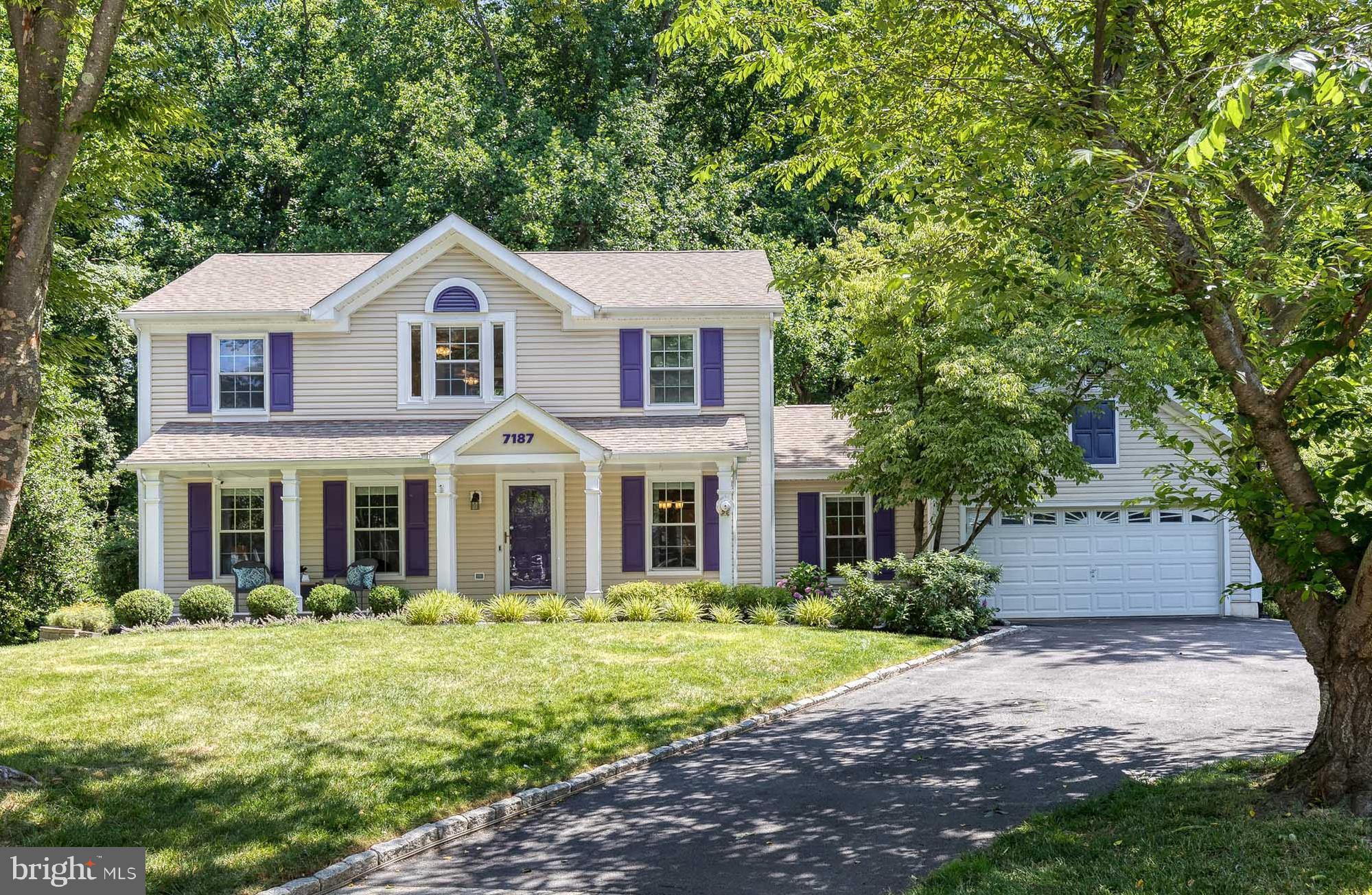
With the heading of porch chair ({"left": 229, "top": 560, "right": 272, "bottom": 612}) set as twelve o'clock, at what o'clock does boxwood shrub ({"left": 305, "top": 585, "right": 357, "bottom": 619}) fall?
The boxwood shrub is roughly at 11 o'clock from the porch chair.

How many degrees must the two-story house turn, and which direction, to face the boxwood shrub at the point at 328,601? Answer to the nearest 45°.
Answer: approximately 45° to its right

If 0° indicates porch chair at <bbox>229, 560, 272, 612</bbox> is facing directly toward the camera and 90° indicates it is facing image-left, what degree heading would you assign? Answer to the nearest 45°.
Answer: approximately 0°
